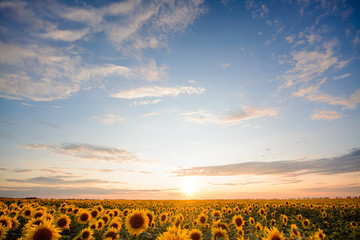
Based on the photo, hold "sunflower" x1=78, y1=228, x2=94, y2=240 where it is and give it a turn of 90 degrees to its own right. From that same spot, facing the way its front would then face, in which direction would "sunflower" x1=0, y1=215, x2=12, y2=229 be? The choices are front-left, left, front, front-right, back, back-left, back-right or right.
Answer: front-right

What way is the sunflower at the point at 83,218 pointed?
toward the camera

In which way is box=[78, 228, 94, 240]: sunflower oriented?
toward the camera

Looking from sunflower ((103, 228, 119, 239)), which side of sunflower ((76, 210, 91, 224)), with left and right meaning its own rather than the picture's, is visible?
front

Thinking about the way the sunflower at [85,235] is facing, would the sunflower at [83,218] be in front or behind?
behind

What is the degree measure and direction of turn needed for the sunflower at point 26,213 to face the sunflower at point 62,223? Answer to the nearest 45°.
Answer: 0° — it already faces it

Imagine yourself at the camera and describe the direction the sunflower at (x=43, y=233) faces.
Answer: facing the viewer

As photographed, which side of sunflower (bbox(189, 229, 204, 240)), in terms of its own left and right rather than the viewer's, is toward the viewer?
front
